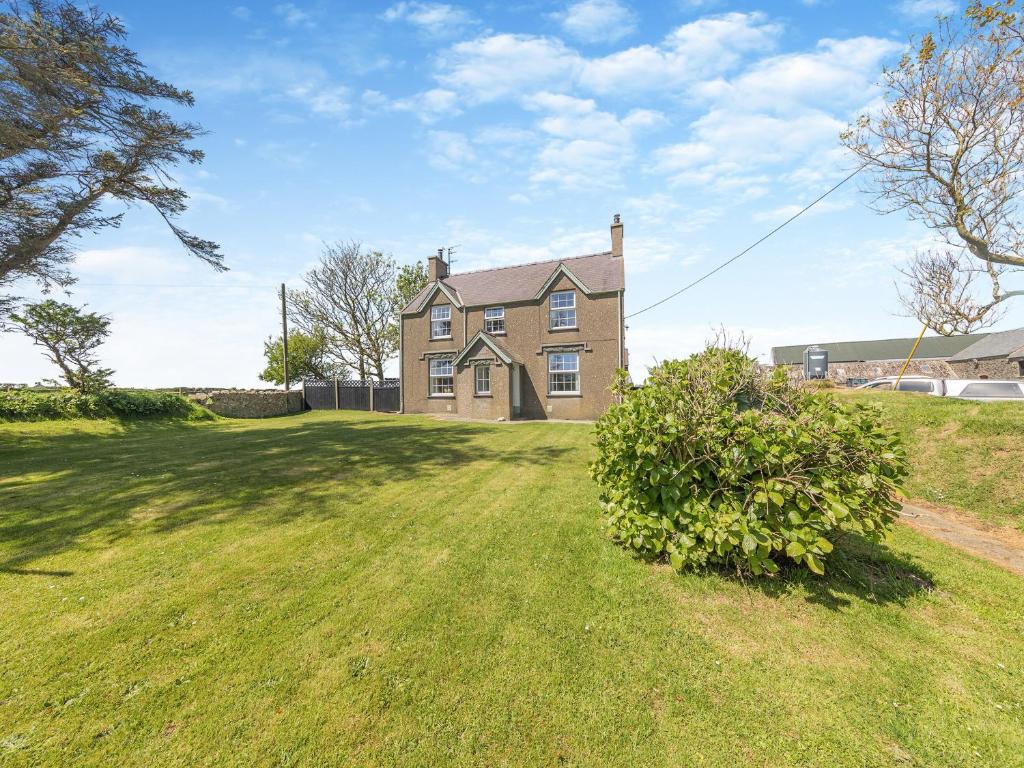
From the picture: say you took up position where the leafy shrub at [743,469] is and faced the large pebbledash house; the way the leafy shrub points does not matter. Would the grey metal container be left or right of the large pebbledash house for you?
right

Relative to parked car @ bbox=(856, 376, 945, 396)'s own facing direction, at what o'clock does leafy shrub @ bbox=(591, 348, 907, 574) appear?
The leafy shrub is roughly at 9 o'clock from the parked car.

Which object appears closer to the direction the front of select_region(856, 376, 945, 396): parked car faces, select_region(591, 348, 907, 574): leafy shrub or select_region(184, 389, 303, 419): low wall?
the low wall

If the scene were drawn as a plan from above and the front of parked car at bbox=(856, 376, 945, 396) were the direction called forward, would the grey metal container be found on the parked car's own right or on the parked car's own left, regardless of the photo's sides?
on the parked car's own right

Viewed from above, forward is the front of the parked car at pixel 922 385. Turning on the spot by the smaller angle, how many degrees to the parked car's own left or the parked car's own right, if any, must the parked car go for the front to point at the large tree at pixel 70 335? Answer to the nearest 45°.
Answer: approximately 45° to the parked car's own left

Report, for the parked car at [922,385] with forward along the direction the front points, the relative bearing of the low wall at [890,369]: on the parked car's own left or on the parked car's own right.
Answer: on the parked car's own right

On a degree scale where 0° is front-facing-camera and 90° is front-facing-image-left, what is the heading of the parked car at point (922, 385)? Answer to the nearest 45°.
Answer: approximately 90°
